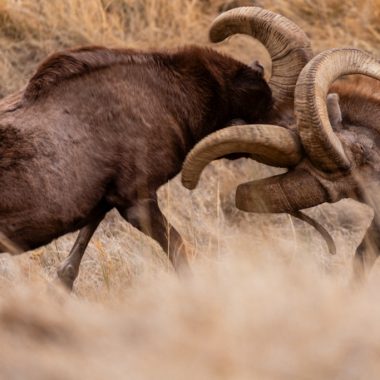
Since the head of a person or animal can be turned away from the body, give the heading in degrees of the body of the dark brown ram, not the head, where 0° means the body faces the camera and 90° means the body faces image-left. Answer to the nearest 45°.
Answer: approximately 270°

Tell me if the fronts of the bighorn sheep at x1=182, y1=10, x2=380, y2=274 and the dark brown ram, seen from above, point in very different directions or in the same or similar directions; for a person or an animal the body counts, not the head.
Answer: very different directions

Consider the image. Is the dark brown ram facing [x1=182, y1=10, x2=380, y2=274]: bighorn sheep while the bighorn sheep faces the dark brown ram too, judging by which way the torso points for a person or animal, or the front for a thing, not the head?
yes

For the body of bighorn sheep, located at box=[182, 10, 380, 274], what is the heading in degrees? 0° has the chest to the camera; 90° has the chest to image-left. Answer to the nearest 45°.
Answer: approximately 90°
